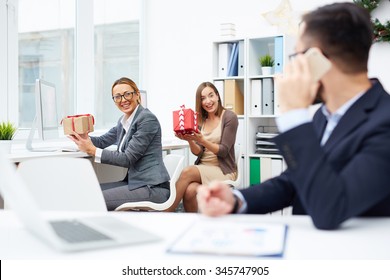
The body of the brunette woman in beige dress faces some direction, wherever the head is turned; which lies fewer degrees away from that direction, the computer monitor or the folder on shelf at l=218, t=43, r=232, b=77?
the computer monitor

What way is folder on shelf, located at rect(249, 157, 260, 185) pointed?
toward the camera

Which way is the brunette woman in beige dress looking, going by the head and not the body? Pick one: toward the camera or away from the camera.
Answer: toward the camera

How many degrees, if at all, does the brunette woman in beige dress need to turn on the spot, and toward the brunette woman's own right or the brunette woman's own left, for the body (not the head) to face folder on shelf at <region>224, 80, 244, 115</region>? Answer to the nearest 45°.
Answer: approximately 135° to the brunette woman's own right

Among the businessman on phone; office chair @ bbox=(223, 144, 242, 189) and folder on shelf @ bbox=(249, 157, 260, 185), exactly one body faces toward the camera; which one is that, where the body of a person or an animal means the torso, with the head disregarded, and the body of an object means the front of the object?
the folder on shelf

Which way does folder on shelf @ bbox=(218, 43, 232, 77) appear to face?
toward the camera

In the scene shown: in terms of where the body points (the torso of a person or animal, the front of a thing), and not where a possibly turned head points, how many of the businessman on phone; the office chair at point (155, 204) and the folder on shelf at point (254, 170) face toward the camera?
1

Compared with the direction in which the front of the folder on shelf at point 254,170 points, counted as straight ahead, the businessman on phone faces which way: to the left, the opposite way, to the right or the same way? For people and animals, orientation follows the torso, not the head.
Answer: to the right

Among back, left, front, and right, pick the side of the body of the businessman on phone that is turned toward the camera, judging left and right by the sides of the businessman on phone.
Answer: left

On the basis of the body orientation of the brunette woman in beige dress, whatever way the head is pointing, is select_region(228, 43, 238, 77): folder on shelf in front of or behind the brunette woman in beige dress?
behind
